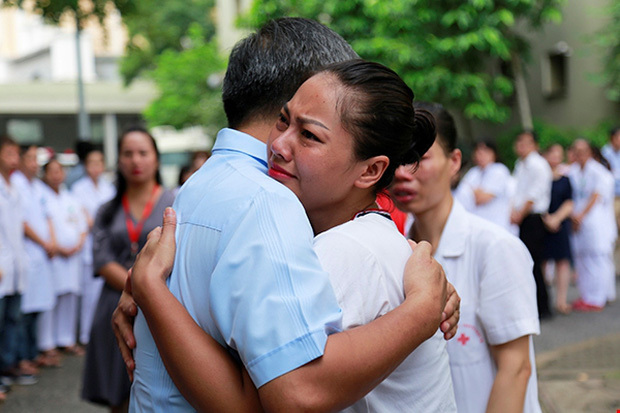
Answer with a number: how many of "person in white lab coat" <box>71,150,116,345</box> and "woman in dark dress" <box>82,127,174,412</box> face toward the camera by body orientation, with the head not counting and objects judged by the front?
2

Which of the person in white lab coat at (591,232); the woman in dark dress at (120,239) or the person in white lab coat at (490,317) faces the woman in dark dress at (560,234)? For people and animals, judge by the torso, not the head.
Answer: the person in white lab coat at (591,232)

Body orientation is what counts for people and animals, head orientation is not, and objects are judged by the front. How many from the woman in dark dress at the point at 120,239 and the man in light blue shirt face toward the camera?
1

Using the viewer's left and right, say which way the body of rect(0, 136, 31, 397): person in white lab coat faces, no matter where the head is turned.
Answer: facing the viewer and to the right of the viewer

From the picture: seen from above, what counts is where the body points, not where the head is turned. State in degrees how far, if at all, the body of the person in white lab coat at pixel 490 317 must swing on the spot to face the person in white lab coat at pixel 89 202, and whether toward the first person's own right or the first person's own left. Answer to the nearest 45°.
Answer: approximately 90° to the first person's own right

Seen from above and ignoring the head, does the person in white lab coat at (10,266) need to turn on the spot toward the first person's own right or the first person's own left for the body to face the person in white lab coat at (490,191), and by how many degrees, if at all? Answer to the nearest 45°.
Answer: approximately 45° to the first person's own left

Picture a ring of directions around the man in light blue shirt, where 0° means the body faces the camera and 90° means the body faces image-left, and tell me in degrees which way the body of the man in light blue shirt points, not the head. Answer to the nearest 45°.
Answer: approximately 225°

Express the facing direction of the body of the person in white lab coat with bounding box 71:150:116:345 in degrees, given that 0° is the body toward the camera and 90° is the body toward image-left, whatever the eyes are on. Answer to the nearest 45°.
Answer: approximately 0°

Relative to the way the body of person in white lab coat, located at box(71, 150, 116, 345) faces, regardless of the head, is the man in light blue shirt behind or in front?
in front
